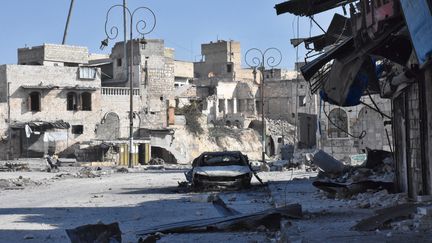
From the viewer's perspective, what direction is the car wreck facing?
toward the camera

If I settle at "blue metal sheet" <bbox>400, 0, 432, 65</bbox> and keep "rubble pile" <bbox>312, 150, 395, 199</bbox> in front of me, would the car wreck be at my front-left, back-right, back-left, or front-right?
front-left

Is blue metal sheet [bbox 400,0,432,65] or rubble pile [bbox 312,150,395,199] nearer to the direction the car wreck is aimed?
the blue metal sheet

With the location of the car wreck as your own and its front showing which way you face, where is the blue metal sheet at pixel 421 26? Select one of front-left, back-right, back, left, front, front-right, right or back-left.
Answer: front

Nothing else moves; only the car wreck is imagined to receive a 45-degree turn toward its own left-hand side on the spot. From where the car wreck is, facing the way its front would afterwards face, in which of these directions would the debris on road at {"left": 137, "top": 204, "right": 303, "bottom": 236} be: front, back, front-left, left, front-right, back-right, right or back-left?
front-right

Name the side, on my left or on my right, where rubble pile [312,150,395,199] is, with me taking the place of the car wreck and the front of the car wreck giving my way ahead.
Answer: on my left

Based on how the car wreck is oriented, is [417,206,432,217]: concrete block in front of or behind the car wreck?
in front
